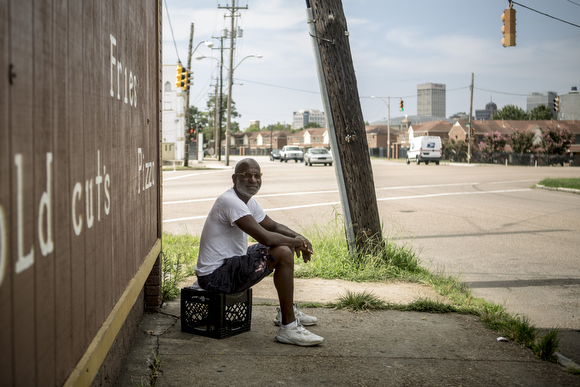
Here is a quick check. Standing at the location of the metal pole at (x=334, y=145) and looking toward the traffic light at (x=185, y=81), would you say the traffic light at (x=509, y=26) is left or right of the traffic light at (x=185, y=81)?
right

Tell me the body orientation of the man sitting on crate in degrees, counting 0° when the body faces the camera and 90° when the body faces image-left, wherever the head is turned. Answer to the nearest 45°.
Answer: approximately 270°
